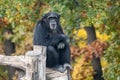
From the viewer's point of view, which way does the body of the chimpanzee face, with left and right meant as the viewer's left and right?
facing the viewer and to the right of the viewer

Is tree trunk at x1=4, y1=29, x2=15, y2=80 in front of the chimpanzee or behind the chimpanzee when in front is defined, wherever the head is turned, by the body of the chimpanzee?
behind

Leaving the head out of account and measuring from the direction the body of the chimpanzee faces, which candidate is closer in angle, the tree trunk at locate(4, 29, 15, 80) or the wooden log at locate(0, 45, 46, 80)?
the wooden log

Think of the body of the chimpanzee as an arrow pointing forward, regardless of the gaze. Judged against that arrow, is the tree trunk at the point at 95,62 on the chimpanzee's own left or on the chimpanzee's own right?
on the chimpanzee's own left

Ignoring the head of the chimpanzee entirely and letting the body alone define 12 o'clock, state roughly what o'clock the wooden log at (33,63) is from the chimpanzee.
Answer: The wooden log is roughly at 2 o'clock from the chimpanzee.

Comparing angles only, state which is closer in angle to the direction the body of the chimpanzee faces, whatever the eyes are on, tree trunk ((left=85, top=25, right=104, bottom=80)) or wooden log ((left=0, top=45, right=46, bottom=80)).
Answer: the wooden log
